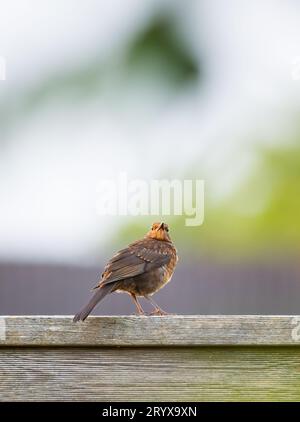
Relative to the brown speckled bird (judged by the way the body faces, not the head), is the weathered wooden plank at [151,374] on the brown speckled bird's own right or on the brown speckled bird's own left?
on the brown speckled bird's own right

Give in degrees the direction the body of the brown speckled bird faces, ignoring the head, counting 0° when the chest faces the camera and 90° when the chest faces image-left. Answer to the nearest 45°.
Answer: approximately 270°
